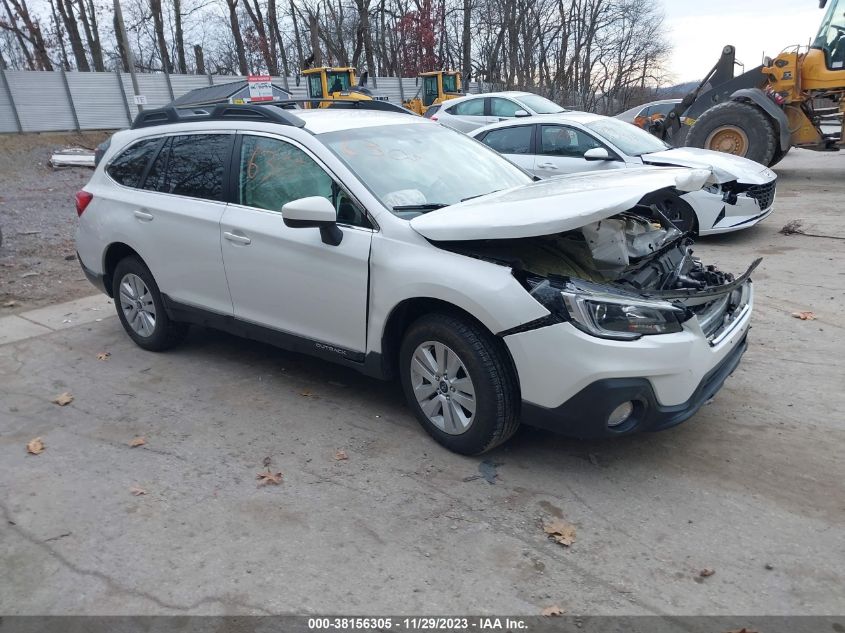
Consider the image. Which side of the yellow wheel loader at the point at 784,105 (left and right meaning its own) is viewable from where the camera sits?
left

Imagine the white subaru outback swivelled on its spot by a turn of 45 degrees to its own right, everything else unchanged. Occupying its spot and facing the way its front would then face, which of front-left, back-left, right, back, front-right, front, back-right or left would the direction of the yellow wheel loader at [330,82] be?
back

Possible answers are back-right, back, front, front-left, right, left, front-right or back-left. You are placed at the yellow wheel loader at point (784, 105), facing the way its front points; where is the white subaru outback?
left

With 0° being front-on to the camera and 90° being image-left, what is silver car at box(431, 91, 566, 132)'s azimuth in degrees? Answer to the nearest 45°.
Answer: approximately 315°

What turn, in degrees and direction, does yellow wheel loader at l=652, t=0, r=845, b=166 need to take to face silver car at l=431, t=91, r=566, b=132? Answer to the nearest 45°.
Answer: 0° — it already faces it

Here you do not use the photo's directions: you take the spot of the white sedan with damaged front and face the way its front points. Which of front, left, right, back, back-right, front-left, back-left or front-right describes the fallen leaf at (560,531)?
front-right

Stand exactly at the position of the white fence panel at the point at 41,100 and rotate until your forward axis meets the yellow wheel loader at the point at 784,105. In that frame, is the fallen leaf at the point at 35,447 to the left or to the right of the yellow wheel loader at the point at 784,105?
right

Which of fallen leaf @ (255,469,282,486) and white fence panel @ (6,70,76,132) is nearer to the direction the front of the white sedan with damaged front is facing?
the fallen leaf
